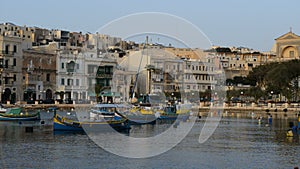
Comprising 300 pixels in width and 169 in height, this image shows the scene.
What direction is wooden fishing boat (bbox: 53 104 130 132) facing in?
to the viewer's left
